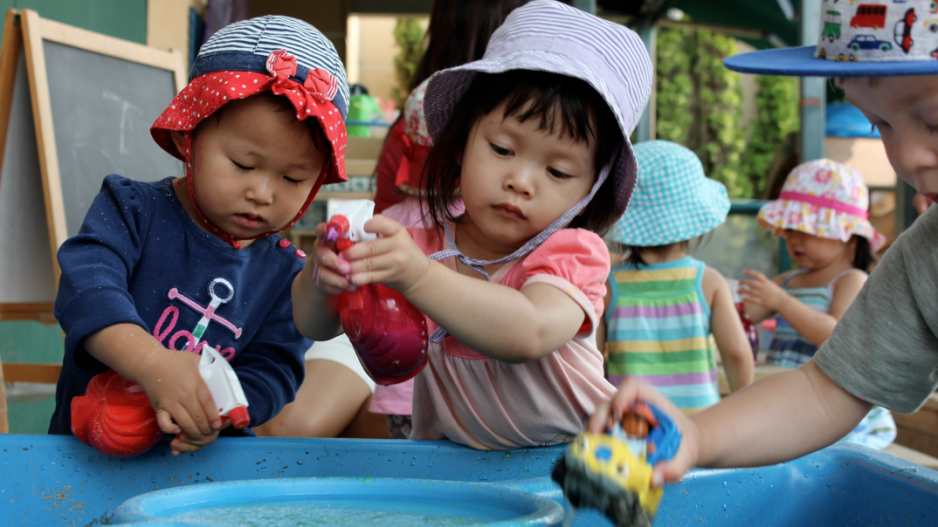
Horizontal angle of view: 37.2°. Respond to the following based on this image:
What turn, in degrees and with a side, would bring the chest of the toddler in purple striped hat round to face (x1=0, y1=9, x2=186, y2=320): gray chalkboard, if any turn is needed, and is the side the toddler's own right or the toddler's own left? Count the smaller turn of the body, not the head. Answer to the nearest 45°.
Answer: approximately 90° to the toddler's own right

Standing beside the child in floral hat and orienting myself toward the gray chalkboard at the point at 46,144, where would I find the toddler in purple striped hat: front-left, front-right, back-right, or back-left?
front-left

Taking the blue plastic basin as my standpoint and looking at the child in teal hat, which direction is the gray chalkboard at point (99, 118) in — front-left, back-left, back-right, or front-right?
front-left

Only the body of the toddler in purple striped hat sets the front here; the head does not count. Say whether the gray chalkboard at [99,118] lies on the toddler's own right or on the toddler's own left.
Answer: on the toddler's own right

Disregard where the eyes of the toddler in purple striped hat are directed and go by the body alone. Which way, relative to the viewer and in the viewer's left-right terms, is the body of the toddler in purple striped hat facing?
facing the viewer and to the left of the viewer

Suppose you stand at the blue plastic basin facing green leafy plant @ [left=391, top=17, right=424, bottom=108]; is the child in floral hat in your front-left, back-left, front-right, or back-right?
front-right

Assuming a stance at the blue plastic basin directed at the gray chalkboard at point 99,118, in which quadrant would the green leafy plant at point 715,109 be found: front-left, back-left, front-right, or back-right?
front-right

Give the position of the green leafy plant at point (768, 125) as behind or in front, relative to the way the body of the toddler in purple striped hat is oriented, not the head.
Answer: behind

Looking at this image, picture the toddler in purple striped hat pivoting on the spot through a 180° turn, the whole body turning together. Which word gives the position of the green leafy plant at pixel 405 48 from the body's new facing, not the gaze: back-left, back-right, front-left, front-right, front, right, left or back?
front-left

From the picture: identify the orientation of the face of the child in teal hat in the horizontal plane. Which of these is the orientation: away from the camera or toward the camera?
away from the camera

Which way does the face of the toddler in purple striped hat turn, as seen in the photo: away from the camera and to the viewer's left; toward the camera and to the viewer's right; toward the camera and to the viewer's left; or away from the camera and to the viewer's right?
toward the camera and to the viewer's left
